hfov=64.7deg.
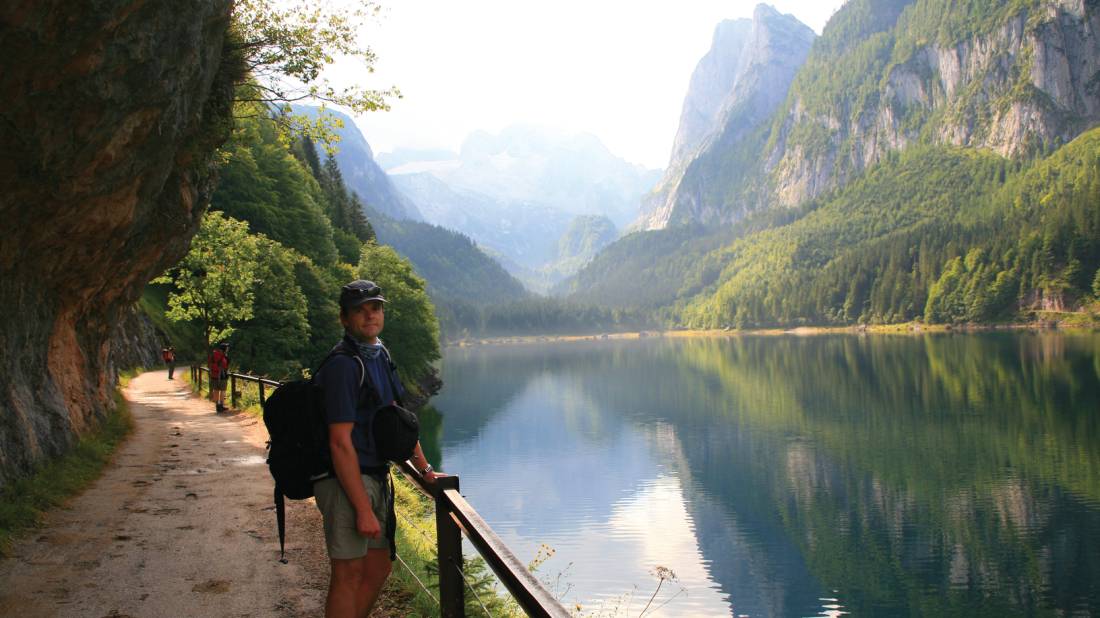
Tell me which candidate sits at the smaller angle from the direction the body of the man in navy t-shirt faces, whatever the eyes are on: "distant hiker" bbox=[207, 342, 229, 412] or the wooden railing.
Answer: the wooden railing

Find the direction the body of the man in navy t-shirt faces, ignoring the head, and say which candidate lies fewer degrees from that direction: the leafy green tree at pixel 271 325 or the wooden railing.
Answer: the wooden railing

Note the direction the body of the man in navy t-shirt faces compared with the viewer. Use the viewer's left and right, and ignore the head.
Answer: facing the viewer and to the right of the viewer

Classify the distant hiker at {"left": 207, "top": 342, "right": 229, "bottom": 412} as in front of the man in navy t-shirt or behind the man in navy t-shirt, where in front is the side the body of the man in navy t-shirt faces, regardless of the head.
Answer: behind

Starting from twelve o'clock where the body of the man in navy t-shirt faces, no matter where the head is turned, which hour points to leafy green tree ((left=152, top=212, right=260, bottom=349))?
The leafy green tree is roughly at 7 o'clock from the man in navy t-shirt.

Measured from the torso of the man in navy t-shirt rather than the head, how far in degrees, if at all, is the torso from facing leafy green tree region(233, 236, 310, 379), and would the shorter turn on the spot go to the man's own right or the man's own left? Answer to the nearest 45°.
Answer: approximately 135° to the man's own left
